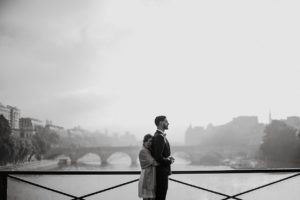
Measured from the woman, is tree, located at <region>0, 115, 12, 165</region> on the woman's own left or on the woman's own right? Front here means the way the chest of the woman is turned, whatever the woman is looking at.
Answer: on the woman's own left

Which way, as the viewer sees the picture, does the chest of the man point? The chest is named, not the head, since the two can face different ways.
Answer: to the viewer's right

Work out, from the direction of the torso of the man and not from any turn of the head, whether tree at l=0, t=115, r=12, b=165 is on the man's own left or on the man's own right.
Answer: on the man's own left

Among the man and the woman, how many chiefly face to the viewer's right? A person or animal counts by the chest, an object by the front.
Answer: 2

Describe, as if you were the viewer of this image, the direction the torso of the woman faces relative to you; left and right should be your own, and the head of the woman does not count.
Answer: facing to the right of the viewer
